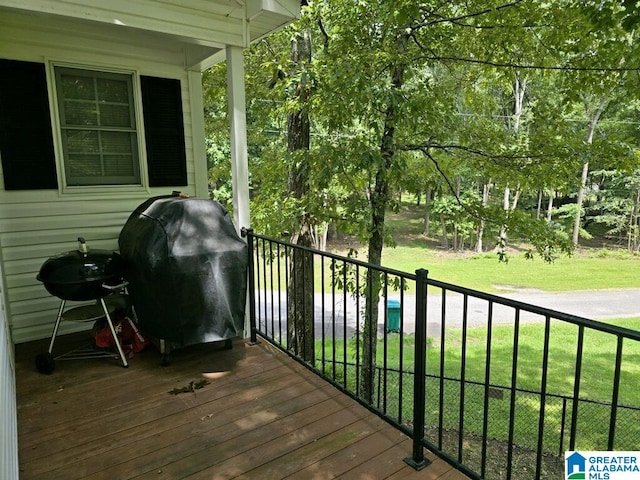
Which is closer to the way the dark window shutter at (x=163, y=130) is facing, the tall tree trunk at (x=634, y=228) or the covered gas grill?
the covered gas grill

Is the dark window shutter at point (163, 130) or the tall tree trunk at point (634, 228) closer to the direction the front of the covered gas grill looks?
the tall tree trunk

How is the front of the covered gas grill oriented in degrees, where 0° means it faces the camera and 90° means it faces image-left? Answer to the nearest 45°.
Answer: approximately 315°

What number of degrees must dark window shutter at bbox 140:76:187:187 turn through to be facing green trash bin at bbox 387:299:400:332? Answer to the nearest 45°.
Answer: approximately 135° to its left

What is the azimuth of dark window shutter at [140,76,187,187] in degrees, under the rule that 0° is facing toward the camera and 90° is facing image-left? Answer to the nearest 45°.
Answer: approximately 0°

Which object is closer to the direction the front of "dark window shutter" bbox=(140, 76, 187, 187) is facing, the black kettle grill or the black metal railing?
the black metal railing
